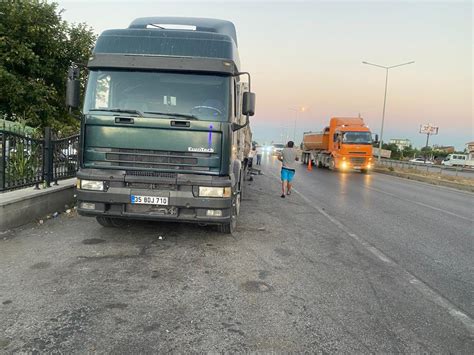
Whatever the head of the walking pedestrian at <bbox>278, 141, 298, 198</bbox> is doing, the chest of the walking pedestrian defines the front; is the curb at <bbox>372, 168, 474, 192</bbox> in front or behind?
in front

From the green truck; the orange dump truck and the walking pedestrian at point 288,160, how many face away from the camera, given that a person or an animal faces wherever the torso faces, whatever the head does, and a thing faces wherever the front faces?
1

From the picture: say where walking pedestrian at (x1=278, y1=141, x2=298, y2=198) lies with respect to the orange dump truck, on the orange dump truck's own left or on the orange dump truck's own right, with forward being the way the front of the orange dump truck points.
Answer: on the orange dump truck's own right

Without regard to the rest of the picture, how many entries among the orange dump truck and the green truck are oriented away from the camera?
0

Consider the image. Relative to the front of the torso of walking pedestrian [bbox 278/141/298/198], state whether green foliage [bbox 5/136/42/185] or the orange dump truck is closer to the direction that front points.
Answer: the orange dump truck

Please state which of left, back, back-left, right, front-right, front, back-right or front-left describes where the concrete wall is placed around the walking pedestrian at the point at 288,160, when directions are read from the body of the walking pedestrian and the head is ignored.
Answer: back-left

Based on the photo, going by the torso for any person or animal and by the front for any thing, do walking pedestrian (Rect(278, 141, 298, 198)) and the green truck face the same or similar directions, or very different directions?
very different directions

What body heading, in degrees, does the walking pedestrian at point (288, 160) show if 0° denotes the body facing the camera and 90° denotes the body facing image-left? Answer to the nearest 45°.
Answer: approximately 180°

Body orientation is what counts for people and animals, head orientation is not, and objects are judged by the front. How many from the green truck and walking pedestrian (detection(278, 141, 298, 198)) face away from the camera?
1

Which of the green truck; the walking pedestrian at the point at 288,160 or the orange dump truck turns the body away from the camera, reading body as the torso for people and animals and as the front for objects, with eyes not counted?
the walking pedestrian
